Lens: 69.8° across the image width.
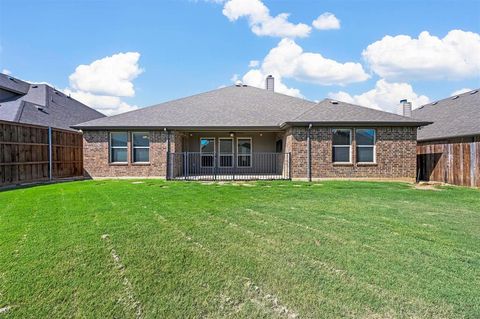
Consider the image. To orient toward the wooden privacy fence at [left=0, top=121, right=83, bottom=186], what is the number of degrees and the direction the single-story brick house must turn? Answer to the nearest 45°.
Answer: approximately 90° to its left

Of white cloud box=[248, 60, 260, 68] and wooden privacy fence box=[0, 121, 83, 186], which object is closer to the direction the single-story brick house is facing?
the white cloud

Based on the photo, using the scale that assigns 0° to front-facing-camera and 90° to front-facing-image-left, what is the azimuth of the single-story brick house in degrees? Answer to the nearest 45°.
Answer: approximately 180°

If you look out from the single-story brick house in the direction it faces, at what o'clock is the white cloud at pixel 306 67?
The white cloud is roughly at 1 o'clock from the single-story brick house.

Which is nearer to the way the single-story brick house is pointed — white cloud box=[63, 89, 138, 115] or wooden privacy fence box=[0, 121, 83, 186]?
the white cloud

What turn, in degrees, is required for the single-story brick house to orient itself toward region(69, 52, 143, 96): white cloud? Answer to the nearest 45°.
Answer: approximately 45° to its left

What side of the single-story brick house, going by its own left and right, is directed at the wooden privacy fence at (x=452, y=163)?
right
